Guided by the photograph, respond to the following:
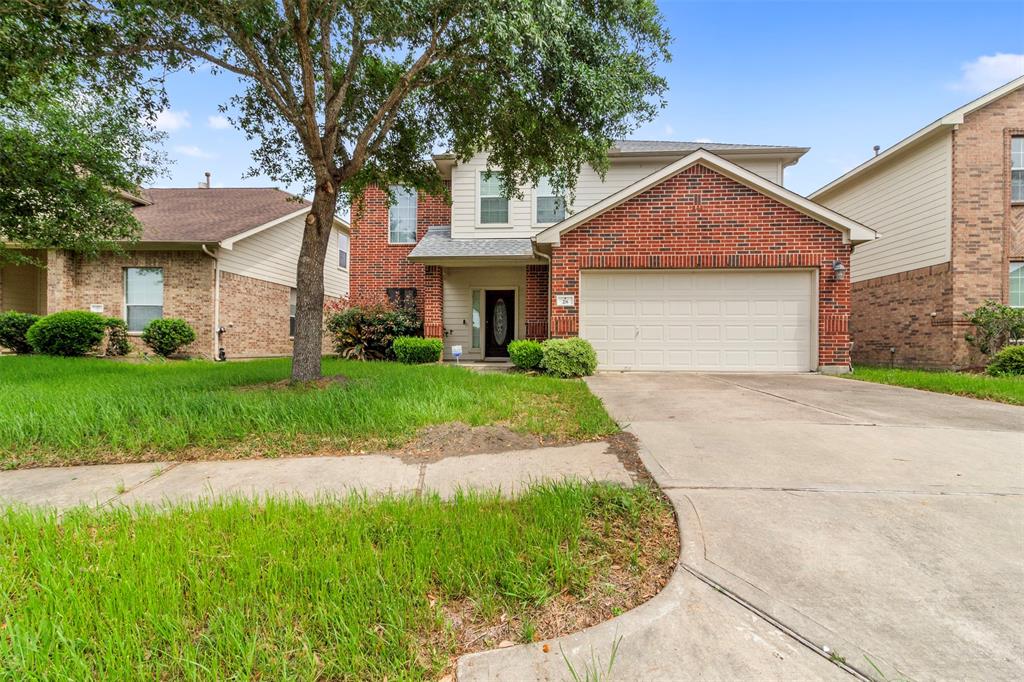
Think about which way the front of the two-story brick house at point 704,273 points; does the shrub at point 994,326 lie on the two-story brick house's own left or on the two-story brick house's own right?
on the two-story brick house's own left

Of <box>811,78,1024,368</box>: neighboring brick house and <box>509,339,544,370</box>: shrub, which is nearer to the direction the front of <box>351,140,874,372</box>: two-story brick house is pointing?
the shrub

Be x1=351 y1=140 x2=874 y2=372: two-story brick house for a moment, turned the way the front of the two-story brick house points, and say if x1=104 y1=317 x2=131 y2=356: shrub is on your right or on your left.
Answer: on your right

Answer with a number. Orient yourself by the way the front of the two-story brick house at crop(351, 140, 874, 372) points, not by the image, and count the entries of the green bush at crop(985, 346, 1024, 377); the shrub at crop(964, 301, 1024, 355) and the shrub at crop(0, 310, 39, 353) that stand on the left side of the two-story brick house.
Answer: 2

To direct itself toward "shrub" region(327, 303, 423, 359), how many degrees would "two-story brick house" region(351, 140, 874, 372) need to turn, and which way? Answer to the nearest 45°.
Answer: approximately 90° to its right

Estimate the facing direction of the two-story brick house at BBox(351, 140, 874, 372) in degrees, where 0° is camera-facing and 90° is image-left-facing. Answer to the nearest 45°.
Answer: approximately 0°

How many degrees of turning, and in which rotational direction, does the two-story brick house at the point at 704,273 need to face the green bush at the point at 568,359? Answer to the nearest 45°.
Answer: approximately 45° to its right

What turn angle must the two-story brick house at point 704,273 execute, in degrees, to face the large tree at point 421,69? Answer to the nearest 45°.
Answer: approximately 45° to its right

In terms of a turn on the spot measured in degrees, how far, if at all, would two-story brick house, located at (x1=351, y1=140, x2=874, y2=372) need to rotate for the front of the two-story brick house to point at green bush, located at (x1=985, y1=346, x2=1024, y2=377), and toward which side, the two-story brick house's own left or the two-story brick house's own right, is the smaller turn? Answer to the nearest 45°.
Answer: approximately 90° to the two-story brick house's own left

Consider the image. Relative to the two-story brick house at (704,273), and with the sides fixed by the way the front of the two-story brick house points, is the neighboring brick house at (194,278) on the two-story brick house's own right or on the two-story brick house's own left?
on the two-story brick house's own right

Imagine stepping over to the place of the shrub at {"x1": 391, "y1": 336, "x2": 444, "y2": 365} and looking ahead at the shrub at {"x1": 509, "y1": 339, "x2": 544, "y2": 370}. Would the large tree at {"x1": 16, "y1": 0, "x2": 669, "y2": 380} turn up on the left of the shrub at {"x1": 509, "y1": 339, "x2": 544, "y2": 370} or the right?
right
